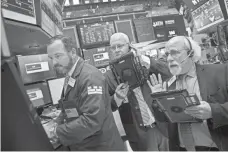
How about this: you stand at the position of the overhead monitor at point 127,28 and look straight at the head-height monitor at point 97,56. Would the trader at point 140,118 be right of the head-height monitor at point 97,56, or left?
left

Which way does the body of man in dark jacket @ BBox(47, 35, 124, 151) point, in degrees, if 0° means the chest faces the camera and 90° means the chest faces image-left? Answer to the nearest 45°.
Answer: approximately 90°

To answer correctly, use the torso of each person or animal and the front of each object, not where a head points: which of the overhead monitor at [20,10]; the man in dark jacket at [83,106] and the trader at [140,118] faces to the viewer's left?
the man in dark jacket

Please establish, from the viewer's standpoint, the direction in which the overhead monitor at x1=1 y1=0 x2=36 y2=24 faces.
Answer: facing the viewer and to the right of the viewer

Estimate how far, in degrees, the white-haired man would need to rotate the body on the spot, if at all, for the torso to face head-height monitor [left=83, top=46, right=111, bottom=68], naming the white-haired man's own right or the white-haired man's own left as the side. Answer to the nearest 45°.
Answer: approximately 90° to the white-haired man's own right

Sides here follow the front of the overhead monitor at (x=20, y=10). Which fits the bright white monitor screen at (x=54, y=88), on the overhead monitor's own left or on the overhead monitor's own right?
on the overhead monitor's own left

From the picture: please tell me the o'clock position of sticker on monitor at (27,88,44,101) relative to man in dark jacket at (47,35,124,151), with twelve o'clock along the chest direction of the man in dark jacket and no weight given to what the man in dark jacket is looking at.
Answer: The sticker on monitor is roughly at 2 o'clock from the man in dark jacket.

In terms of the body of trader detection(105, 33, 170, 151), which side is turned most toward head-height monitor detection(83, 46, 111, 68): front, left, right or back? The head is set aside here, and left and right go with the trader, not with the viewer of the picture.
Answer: back

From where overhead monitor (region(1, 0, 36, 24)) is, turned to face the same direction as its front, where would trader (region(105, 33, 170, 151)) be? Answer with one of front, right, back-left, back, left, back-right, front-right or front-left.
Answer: left

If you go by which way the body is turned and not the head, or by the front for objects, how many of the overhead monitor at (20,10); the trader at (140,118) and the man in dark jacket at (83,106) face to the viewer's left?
1
